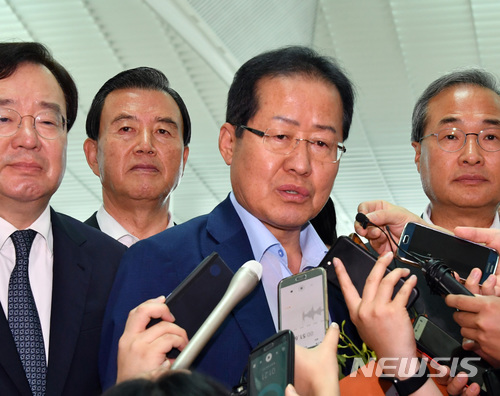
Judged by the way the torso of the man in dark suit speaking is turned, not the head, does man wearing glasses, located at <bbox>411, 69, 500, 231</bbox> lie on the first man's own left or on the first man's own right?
on the first man's own left

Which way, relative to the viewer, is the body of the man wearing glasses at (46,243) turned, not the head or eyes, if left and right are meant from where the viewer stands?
facing the viewer

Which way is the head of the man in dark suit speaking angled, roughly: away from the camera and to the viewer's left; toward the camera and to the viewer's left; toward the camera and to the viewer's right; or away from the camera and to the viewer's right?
toward the camera and to the viewer's right

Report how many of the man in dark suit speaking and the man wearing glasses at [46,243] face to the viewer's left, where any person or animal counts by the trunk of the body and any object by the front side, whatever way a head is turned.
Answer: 0

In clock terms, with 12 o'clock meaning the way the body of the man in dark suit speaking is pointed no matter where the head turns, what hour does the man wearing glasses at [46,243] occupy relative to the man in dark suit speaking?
The man wearing glasses is roughly at 5 o'clock from the man in dark suit speaking.

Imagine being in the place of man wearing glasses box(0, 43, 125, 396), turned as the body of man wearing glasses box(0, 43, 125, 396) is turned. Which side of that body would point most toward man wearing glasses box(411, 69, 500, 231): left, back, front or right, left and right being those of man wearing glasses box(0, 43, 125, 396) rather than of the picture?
left

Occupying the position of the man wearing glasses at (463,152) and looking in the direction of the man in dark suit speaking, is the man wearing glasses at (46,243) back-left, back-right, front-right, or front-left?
front-right

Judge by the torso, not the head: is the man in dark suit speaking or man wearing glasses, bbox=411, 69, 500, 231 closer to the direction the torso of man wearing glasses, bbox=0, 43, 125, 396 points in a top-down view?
the man in dark suit speaking

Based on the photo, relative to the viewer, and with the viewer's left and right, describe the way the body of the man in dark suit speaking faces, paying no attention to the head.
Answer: facing the viewer and to the right of the viewer

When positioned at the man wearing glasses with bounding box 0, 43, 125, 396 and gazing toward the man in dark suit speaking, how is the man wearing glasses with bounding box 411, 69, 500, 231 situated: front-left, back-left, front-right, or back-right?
front-left

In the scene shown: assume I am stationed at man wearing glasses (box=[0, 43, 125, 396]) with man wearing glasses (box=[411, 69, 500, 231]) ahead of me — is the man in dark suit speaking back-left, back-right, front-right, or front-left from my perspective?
front-right
